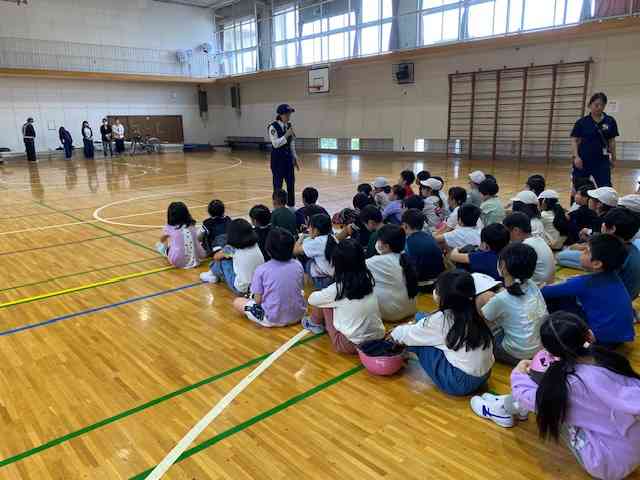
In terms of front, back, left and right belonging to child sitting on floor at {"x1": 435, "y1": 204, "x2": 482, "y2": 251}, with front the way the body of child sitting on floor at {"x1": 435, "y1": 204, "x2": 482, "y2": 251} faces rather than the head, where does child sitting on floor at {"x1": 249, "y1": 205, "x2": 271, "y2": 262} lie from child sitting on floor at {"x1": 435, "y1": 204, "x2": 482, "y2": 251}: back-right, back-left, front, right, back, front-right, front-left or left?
front-left

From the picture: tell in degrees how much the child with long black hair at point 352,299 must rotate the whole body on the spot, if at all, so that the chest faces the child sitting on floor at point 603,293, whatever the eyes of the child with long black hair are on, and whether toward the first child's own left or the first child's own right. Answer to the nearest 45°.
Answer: approximately 135° to the first child's own right

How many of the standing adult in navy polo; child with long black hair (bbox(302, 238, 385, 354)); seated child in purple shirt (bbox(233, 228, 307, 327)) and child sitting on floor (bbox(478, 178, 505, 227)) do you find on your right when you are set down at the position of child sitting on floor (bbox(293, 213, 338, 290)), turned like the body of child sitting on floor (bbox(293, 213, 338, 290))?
2

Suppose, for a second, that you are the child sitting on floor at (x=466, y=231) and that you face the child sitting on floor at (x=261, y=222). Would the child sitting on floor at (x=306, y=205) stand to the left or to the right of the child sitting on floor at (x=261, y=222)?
right

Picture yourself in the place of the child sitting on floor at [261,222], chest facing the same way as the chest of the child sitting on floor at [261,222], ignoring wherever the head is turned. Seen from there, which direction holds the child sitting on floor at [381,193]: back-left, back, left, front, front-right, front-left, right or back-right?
right

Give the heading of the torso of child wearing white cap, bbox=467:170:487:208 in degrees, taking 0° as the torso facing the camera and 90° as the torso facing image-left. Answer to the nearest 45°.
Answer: approximately 135°

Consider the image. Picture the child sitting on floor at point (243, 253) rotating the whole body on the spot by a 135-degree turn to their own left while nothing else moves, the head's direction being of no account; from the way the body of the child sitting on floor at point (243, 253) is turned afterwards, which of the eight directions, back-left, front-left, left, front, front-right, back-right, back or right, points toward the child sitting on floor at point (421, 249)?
left

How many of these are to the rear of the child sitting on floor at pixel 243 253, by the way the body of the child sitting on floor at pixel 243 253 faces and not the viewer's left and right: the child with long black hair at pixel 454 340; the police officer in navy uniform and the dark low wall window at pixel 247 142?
1

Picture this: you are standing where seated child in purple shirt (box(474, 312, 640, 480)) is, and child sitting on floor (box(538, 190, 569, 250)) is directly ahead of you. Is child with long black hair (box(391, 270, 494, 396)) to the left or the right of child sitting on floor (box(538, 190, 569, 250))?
left

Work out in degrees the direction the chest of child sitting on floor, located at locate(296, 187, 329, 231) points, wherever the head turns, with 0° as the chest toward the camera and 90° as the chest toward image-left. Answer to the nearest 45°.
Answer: approximately 135°

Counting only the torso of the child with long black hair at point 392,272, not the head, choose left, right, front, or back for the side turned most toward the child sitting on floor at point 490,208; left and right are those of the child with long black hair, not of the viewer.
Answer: right

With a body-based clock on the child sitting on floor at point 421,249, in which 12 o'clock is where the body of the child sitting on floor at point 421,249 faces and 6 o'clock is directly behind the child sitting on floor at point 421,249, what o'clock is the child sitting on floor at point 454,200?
the child sitting on floor at point 454,200 is roughly at 2 o'clock from the child sitting on floor at point 421,249.
